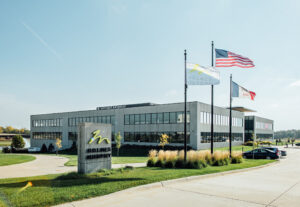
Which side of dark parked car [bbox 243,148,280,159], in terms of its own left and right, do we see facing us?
left

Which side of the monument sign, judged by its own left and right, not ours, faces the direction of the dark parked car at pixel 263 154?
left

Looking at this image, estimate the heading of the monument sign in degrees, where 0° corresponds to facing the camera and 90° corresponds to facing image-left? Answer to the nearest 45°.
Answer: approximately 315°

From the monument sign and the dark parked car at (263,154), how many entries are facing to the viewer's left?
1
